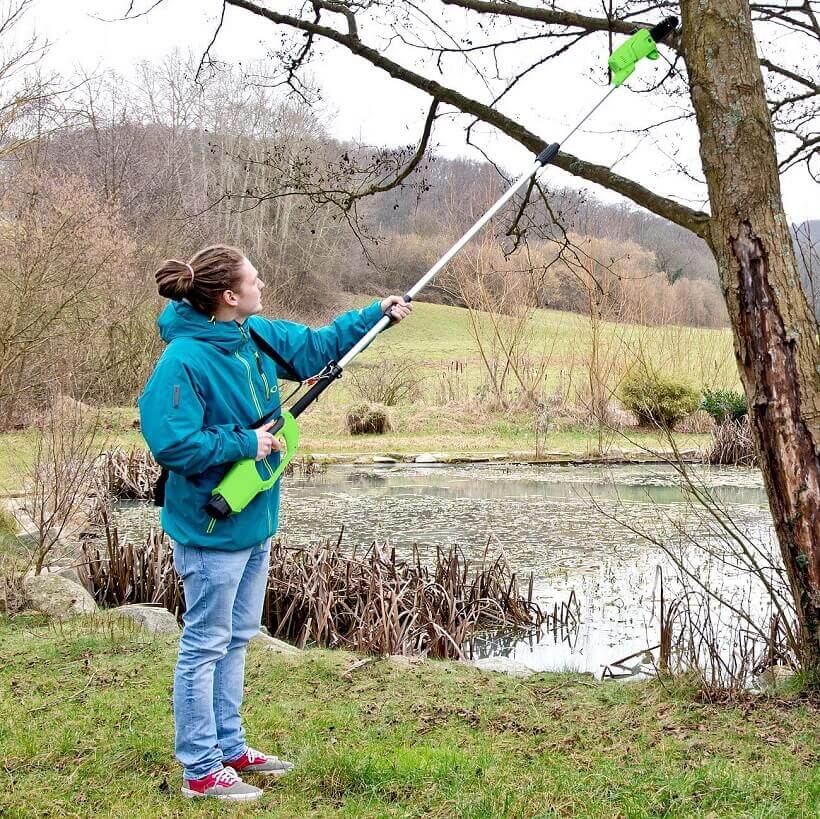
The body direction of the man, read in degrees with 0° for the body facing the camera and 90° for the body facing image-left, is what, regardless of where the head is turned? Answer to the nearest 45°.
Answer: approximately 270°

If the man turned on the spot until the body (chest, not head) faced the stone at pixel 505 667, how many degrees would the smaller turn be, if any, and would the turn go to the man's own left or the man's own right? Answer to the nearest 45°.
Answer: approximately 45° to the man's own left

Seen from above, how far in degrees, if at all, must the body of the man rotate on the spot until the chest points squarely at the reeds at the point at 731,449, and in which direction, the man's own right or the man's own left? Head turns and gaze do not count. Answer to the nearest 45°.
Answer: approximately 45° to the man's own left

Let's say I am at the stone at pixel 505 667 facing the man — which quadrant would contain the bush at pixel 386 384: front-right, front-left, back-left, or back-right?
back-right
